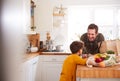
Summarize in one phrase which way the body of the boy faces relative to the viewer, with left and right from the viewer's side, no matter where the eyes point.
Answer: facing away from the viewer and to the right of the viewer

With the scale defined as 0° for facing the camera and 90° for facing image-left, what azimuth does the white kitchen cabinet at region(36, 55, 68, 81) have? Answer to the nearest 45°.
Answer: approximately 0°

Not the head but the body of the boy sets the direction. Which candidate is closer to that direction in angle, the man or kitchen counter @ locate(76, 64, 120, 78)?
the man

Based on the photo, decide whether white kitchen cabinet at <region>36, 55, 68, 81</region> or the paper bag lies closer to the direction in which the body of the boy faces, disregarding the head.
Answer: the paper bag

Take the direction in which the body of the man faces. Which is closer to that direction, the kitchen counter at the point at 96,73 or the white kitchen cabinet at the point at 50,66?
the kitchen counter

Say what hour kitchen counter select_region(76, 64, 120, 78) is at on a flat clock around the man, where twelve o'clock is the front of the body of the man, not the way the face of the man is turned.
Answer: The kitchen counter is roughly at 12 o'clock from the man.

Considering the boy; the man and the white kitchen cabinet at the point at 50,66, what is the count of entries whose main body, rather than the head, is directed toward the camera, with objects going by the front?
2
